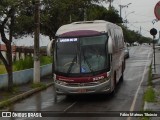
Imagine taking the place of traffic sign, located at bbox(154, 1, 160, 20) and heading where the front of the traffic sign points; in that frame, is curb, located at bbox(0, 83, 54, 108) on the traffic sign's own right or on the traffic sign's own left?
on the traffic sign's own right

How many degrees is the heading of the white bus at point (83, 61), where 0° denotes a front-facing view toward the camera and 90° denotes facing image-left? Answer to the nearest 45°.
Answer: approximately 0°

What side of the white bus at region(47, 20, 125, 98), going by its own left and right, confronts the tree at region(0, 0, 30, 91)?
right

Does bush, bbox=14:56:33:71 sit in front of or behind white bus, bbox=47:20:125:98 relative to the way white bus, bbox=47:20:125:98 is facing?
behind
